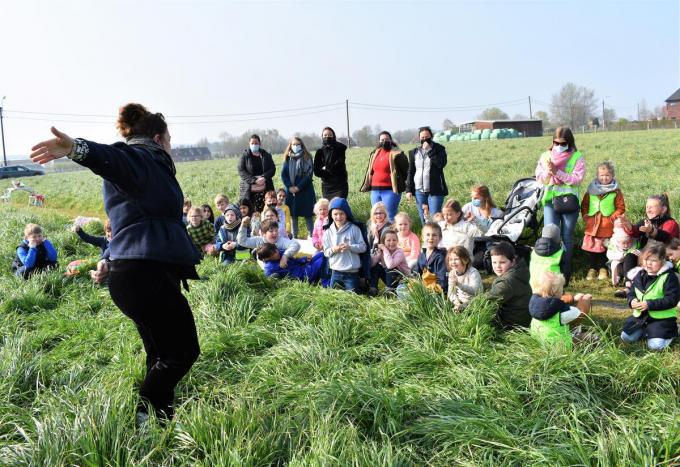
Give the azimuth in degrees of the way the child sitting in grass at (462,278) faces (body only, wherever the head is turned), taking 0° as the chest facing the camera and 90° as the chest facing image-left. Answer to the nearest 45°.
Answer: approximately 45°

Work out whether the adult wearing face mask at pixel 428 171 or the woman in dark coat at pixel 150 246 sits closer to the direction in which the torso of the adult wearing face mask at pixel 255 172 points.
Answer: the woman in dark coat

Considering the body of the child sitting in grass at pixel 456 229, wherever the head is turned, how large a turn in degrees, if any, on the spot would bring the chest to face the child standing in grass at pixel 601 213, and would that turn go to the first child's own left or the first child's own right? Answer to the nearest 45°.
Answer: approximately 135° to the first child's own left

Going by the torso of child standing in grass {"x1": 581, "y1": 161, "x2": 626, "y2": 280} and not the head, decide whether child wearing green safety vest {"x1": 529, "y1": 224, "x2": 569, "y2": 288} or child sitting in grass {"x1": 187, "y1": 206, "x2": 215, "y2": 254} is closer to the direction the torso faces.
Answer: the child wearing green safety vest

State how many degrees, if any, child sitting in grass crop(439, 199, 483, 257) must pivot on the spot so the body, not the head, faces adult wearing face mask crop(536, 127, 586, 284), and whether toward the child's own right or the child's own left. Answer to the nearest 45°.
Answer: approximately 135° to the child's own left

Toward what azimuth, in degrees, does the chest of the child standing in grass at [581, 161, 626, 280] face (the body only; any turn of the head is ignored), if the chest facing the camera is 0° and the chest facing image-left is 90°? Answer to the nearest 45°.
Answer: approximately 0°

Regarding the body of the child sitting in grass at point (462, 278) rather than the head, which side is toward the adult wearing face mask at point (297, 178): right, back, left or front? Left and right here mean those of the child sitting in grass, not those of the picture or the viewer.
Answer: right

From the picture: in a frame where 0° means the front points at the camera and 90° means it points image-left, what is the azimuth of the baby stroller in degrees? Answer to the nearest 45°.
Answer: approximately 45°

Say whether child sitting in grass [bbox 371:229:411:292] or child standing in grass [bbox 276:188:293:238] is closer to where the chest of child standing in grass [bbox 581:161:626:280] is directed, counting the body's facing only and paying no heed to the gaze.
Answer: the child sitting in grass
